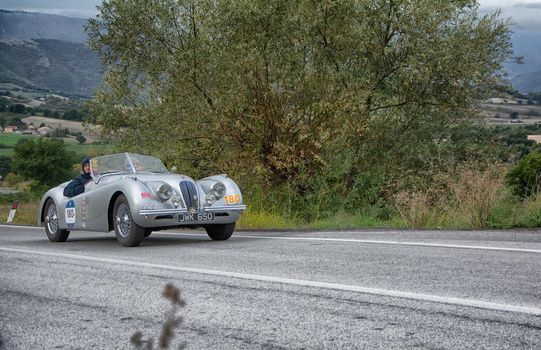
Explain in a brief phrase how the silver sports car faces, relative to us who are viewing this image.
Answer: facing the viewer and to the right of the viewer

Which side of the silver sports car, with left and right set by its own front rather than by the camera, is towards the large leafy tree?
left

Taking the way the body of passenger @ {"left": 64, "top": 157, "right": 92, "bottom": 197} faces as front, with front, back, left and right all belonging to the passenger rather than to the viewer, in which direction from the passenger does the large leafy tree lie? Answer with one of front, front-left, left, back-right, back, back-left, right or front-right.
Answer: left

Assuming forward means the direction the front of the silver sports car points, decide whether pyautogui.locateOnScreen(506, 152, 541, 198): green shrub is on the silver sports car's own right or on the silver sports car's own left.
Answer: on the silver sports car's own left
